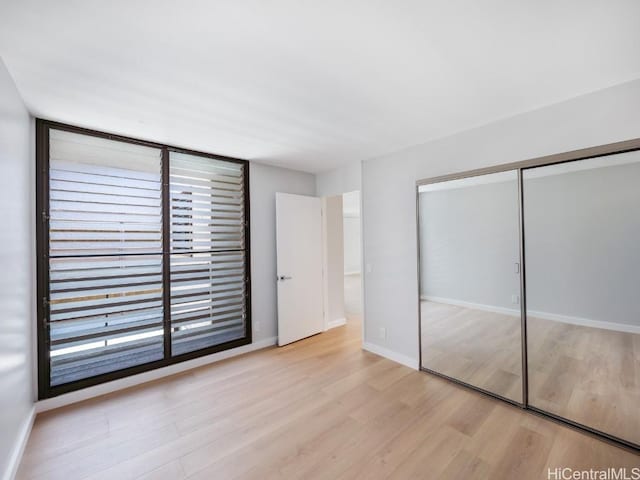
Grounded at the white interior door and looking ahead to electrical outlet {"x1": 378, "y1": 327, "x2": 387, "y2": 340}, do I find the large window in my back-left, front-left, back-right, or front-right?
back-right

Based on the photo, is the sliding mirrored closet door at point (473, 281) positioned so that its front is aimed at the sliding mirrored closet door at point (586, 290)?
no

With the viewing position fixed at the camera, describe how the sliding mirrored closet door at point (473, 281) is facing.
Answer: facing the viewer and to the left of the viewer

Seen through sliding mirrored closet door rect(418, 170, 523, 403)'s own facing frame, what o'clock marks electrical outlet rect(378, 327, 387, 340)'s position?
The electrical outlet is roughly at 2 o'clock from the sliding mirrored closet door.

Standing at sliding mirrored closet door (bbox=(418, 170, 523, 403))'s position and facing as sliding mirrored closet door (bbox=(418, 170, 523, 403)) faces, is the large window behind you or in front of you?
in front

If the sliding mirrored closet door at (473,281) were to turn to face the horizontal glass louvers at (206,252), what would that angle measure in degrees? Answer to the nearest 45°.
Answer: approximately 45° to its right

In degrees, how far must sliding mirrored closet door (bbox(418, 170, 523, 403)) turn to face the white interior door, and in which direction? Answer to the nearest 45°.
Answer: approximately 45° to its right
